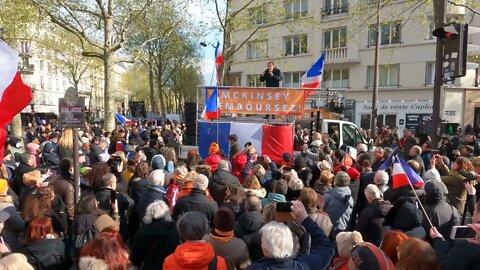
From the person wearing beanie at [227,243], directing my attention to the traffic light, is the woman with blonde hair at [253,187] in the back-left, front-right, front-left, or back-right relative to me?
front-left

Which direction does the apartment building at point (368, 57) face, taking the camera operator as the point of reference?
facing the viewer and to the left of the viewer

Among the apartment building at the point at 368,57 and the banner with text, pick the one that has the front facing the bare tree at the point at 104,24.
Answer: the apartment building

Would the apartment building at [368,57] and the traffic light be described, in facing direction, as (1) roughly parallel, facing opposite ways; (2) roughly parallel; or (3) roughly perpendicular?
roughly parallel

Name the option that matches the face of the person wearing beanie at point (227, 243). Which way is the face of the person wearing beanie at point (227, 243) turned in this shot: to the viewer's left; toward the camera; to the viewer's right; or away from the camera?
away from the camera

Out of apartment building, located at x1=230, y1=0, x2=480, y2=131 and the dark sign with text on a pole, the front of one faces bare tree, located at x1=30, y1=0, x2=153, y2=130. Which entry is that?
the apartment building

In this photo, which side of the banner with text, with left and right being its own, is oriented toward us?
front

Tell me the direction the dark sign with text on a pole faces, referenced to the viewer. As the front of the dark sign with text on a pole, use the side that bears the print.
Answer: facing the viewer

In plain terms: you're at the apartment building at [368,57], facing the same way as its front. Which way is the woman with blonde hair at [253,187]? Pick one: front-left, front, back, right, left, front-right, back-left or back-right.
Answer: front-left

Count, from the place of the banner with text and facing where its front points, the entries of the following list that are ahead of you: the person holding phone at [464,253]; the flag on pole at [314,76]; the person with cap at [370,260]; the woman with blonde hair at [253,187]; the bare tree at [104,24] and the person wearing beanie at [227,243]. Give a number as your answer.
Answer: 4

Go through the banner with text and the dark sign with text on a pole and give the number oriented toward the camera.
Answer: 2

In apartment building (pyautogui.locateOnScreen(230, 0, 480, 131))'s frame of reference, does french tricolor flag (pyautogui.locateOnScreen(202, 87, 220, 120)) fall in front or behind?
in front

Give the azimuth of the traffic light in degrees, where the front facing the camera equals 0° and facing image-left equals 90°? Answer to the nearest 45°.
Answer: approximately 45°

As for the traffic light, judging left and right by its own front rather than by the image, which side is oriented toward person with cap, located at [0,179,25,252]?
front

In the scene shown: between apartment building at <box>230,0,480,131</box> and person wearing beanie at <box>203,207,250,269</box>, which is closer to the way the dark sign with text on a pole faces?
the person wearing beanie
